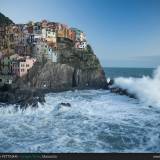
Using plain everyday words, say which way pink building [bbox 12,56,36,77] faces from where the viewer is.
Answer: facing the viewer and to the right of the viewer

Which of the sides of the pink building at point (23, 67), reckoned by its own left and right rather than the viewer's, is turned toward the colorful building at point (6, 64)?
right
